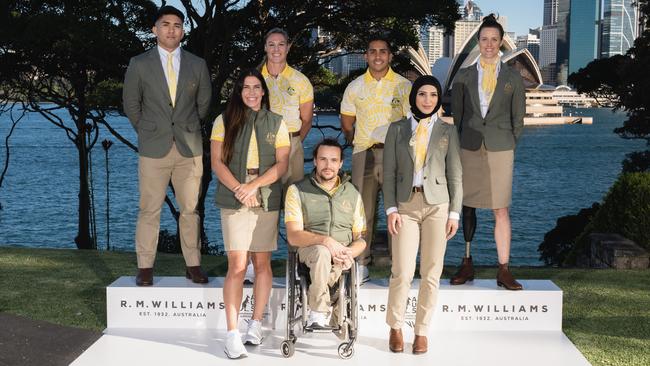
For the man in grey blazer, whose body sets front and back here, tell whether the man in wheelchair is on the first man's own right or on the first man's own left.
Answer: on the first man's own left

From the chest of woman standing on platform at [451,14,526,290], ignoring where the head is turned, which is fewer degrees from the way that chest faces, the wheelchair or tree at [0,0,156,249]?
the wheelchair

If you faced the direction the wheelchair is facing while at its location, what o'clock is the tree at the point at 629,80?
The tree is roughly at 7 o'clock from the wheelchair.

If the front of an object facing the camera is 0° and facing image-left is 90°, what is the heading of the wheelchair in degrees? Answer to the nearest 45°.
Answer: approximately 0°

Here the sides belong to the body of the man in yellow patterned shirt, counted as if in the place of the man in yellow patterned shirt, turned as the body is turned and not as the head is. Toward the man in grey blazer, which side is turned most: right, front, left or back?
right

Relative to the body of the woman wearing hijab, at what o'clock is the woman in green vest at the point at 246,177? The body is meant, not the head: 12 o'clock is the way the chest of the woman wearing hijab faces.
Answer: The woman in green vest is roughly at 3 o'clock from the woman wearing hijab.
